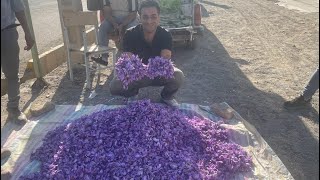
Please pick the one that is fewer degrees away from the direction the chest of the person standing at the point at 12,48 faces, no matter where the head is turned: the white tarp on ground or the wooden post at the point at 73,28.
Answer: the white tarp on ground

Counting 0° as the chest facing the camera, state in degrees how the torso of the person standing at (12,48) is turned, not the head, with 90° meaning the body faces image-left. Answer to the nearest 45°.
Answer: approximately 315°

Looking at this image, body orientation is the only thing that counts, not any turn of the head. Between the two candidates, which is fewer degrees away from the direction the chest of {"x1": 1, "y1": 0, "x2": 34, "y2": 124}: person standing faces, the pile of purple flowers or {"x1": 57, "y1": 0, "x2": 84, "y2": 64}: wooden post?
the pile of purple flowers

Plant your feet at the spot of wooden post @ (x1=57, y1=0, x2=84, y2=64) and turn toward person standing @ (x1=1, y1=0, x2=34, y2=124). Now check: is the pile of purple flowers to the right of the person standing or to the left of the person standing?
left

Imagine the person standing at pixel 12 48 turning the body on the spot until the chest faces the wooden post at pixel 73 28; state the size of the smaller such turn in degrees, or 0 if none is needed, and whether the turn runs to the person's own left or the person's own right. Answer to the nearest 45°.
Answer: approximately 90° to the person's own left

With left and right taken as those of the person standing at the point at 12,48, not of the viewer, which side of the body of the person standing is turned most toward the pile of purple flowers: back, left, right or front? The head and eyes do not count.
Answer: front

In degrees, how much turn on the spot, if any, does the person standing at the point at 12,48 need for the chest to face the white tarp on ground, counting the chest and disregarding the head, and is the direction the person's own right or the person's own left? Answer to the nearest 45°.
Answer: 0° — they already face it
